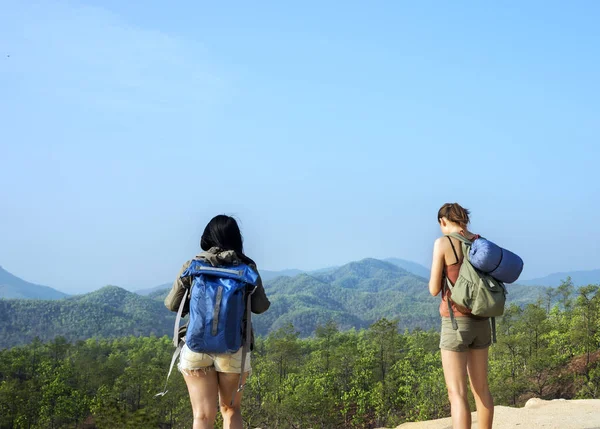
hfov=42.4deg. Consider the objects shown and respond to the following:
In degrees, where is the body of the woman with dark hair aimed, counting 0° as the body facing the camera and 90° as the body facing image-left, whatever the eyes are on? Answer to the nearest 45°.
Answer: approximately 180°

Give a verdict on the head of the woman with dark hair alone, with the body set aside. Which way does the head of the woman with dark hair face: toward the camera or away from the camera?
away from the camera
